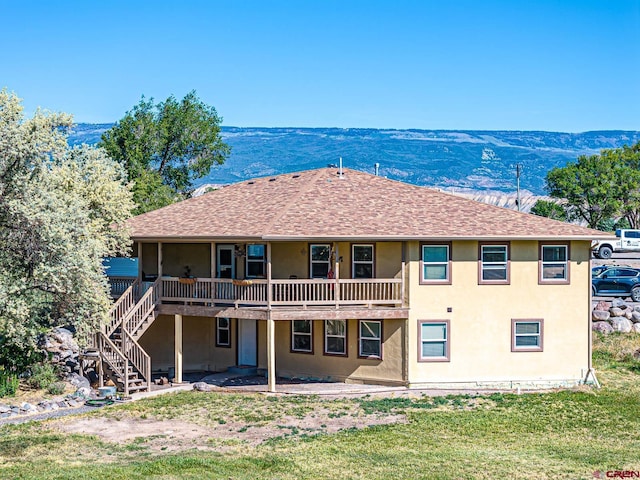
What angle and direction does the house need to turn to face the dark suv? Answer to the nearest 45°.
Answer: approximately 135° to its left

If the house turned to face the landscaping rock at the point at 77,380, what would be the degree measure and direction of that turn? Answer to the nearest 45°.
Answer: approximately 90° to its right

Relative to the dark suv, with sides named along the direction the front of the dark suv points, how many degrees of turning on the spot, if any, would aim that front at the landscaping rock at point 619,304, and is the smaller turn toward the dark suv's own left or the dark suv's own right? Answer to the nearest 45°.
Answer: approximately 90° to the dark suv's own left

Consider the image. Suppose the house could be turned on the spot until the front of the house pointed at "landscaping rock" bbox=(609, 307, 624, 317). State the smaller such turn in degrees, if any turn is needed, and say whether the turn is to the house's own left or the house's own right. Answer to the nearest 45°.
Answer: approximately 135° to the house's own left

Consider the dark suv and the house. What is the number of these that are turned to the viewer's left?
1

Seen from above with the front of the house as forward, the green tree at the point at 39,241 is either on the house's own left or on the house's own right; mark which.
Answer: on the house's own right

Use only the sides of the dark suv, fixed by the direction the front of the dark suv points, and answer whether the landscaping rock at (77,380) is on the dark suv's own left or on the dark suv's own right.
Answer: on the dark suv's own left

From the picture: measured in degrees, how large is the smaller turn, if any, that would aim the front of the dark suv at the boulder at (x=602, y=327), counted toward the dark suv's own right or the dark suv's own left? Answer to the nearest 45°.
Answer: approximately 90° to the dark suv's own left

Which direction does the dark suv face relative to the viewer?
to the viewer's left

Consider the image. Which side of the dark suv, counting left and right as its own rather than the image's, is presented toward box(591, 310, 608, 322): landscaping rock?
left

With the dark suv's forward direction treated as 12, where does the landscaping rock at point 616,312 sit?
The landscaping rock is roughly at 9 o'clock from the dark suv.

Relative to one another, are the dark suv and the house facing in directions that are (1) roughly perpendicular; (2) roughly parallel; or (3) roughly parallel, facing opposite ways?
roughly perpendicular
